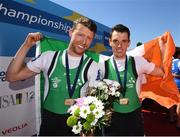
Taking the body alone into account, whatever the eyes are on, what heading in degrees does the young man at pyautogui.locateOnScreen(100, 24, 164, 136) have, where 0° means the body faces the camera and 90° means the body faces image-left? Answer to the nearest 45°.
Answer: approximately 0°

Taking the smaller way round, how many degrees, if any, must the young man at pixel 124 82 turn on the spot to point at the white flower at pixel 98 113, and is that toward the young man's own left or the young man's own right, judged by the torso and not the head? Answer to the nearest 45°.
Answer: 0° — they already face it

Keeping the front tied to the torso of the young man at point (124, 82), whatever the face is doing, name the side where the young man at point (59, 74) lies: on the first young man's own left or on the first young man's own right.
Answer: on the first young man's own right
